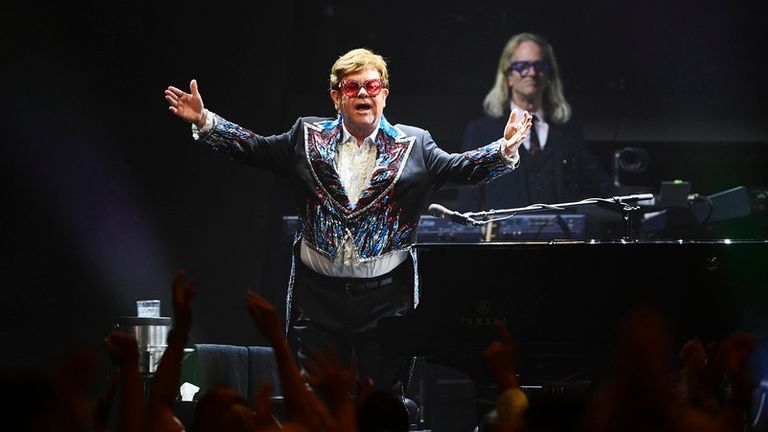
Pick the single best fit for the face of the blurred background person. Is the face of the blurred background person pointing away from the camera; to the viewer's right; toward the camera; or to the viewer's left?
toward the camera

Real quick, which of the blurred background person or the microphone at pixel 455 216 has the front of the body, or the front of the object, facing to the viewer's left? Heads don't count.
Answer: the microphone

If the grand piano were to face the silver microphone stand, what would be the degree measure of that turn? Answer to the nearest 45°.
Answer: approximately 135° to its right

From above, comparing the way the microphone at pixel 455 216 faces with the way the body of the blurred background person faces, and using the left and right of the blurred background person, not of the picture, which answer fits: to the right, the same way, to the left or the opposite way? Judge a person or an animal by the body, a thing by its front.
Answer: to the right

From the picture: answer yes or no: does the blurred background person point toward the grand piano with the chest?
yes

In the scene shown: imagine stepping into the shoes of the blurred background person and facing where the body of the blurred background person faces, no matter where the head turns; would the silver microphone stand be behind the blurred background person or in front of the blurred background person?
in front

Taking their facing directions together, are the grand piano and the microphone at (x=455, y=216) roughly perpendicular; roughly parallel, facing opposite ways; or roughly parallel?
roughly parallel

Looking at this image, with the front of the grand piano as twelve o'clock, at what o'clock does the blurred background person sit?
The blurred background person is roughly at 3 o'clock from the grand piano.

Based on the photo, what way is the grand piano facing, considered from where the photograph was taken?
facing to the left of the viewer

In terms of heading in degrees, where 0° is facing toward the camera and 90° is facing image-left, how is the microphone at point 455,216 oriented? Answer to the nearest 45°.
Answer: approximately 90°

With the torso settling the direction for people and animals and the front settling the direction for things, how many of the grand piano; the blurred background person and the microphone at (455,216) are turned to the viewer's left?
2

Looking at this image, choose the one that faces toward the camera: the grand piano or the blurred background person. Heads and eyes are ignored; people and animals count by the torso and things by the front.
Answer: the blurred background person

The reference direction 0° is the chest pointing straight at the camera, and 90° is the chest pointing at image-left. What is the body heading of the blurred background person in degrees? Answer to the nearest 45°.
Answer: approximately 0°

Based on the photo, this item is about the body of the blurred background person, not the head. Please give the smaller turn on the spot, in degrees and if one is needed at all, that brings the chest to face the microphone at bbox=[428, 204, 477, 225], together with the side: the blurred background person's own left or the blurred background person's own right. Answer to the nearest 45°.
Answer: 0° — they already face it

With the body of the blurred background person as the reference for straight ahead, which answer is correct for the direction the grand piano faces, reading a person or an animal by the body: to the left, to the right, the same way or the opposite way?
to the right
